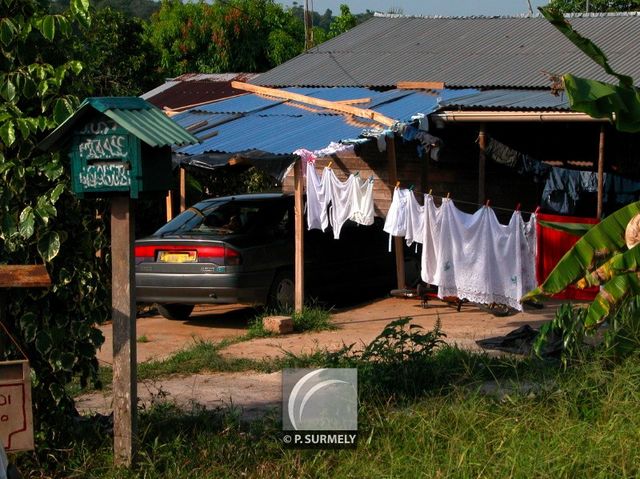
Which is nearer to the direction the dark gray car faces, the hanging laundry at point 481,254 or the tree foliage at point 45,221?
the hanging laundry

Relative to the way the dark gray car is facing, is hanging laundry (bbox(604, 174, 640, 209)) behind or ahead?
ahead

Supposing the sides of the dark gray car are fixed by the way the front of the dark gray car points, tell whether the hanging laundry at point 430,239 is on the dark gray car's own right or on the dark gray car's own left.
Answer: on the dark gray car's own right

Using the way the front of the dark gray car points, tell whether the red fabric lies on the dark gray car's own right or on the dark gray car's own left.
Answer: on the dark gray car's own right

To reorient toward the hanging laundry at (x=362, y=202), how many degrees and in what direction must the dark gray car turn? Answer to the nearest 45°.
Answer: approximately 45° to its right

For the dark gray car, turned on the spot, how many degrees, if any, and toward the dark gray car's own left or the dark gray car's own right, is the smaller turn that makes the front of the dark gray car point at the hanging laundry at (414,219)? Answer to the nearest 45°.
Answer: approximately 45° to the dark gray car's own right

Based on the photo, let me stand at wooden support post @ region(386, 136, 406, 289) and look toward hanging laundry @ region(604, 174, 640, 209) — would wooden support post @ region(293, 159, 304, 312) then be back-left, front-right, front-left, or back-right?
back-right

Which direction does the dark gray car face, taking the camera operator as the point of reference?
facing away from the viewer and to the right of the viewer

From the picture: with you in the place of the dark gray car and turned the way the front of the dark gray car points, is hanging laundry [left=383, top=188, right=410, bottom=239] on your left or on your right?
on your right

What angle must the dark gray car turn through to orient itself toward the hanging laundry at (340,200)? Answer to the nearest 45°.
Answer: approximately 45° to its right

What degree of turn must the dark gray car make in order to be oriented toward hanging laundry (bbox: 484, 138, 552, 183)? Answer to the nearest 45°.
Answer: approximately 45° to its right

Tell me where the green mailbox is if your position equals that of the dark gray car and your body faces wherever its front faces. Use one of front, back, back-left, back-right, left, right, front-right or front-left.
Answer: back-right

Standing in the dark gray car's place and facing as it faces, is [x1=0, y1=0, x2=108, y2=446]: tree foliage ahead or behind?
behind

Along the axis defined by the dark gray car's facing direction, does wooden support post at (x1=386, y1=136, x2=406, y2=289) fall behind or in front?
in front
